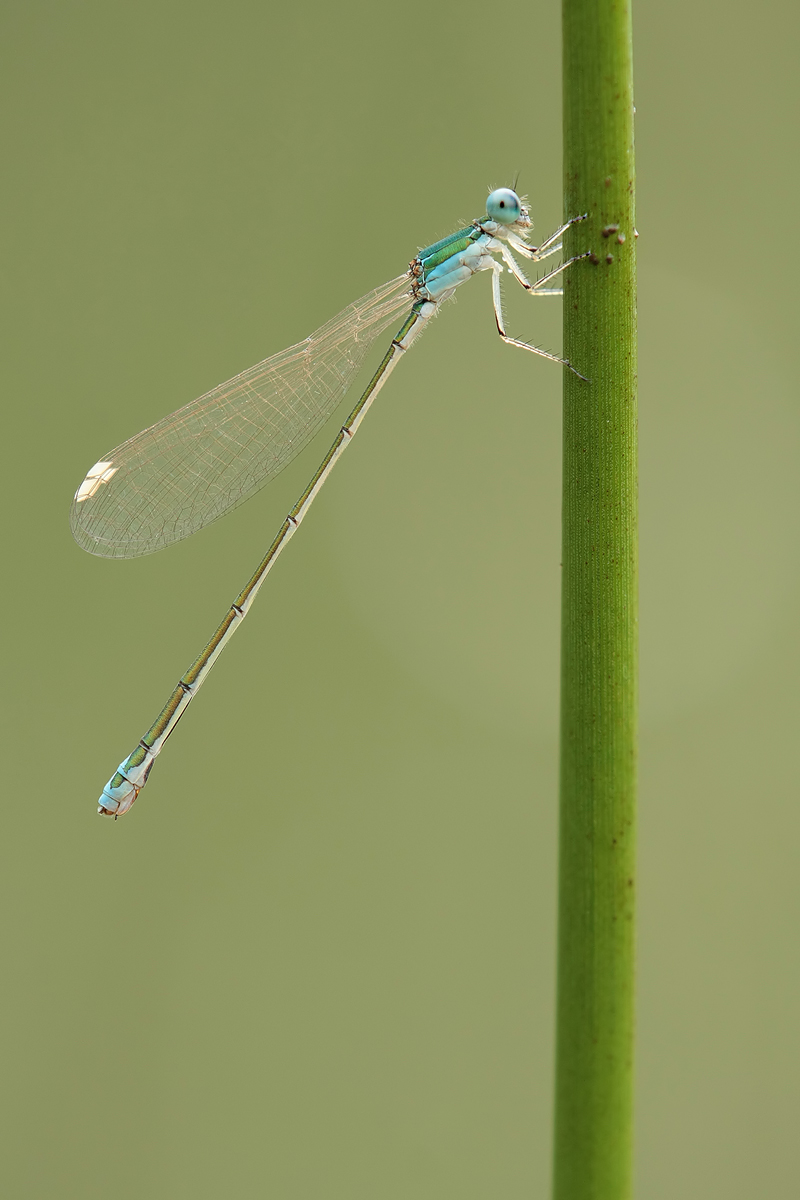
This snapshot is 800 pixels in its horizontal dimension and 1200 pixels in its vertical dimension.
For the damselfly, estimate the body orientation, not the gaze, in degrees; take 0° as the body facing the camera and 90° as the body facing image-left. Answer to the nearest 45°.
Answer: approximately 270°
